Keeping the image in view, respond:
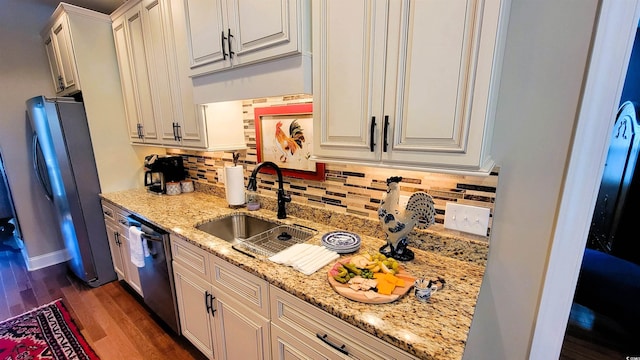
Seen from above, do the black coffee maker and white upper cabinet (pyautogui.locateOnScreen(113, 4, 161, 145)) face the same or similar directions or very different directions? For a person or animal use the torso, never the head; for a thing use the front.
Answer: same or similar directions

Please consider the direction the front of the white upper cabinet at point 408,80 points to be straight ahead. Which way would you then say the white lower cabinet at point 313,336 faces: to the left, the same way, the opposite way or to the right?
the same way

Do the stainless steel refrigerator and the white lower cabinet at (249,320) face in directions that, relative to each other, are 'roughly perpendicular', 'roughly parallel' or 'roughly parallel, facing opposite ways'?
roughly parallel

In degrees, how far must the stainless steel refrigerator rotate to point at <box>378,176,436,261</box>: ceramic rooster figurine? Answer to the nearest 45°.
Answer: approximately 90° to its left

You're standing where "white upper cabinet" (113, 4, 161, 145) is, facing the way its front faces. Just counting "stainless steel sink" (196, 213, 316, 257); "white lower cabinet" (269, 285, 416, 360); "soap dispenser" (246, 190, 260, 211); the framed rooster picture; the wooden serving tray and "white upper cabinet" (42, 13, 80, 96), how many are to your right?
1

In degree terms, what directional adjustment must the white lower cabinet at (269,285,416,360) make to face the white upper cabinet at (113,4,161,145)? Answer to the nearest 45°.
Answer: approximately 90° to its right

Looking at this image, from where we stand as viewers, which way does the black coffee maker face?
facing the viewer and to the left of the viewer

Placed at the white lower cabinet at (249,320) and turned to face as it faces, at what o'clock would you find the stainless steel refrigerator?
The stainless steel refrigerator is roughly at 3 o'clock from the white lower cabinet.

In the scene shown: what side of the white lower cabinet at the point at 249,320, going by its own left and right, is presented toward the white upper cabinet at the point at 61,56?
right

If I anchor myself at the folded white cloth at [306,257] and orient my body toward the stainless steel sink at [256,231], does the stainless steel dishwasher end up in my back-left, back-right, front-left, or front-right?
front-left

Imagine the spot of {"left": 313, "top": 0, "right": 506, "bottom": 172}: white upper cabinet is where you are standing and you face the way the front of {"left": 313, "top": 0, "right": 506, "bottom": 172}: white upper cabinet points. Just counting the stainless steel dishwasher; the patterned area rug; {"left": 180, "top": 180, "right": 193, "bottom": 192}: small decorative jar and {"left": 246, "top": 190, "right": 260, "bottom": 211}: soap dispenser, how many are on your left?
0

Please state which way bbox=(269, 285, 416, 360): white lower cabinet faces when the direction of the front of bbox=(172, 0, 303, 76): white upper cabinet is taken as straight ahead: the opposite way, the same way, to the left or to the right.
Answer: the same way

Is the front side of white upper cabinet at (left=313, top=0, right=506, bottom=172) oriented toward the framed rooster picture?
no

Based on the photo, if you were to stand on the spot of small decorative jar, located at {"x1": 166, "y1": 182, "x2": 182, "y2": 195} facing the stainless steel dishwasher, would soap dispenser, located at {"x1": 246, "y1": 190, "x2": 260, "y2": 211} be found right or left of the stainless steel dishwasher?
left

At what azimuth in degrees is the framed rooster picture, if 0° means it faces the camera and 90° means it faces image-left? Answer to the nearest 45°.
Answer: approximately 45°

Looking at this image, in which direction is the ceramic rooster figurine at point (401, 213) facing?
to the viewer's left

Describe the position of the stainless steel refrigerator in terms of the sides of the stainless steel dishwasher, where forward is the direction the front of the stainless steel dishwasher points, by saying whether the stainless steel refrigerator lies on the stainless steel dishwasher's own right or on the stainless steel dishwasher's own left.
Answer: on the stainless steel dishwasher's own right

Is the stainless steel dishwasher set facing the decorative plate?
no

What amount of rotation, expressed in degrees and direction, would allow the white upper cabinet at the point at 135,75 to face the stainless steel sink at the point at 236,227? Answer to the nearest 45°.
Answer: approximately 90° to its left

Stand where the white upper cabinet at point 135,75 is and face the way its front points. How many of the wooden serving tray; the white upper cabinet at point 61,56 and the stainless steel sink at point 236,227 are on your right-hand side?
1
